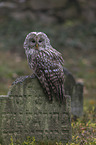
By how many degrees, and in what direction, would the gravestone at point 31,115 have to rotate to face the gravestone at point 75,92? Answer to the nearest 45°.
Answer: approximately 135° to its left

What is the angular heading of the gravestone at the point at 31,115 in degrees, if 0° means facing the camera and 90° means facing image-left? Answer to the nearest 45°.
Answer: approximately 0°
